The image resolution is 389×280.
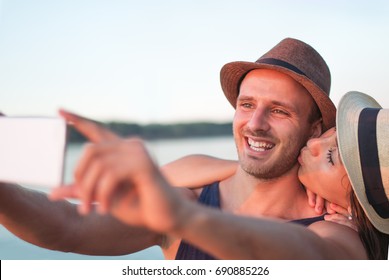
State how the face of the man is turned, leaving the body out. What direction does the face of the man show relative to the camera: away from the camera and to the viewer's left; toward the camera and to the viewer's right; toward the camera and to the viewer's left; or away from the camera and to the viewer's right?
toward the camera and to the viewer's left

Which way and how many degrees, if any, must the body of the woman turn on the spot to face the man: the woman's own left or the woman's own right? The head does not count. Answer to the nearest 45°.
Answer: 0° — they already face them

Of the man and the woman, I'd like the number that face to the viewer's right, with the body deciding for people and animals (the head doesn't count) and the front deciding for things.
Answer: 0

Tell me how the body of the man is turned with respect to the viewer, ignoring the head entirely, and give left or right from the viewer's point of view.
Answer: facing the viewer and to the left of the viewer

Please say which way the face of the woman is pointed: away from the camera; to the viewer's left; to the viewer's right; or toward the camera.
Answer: to the viewer's left

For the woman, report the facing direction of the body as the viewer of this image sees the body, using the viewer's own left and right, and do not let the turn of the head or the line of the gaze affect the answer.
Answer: facing to the left of the viewer
